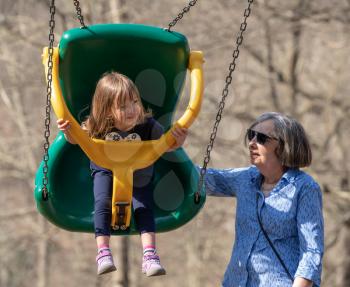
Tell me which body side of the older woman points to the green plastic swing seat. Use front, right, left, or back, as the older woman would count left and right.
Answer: right

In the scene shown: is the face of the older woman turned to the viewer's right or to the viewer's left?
to the viewer's left

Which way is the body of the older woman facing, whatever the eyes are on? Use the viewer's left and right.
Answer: facing the viewer and to the left of the viewer

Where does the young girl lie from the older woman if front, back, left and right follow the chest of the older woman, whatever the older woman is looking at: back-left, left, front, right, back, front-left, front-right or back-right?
front-right

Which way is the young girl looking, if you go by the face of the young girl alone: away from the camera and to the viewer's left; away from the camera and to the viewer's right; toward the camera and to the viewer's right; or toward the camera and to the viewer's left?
toward the camera and to the viewer's right

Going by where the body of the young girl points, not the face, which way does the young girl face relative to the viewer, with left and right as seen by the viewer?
facing the viewer
